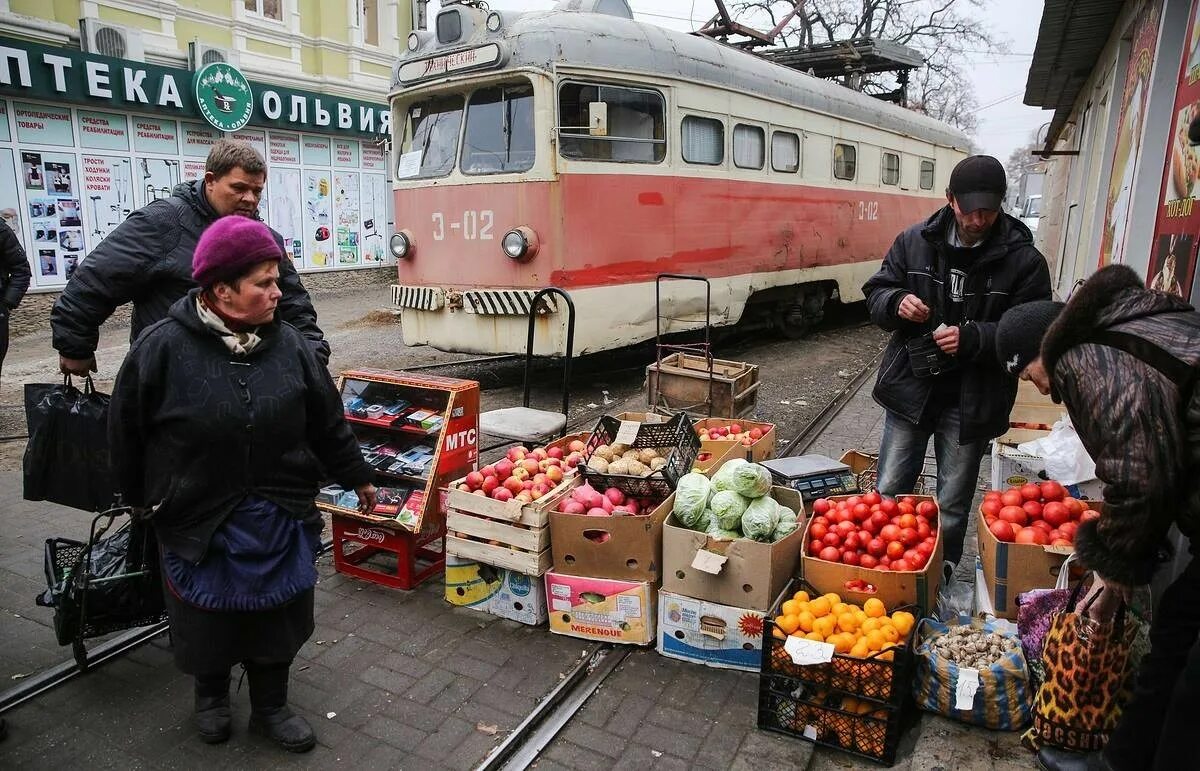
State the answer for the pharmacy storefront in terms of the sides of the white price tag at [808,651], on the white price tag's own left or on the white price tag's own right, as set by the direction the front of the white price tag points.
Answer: on the white price tag's own right

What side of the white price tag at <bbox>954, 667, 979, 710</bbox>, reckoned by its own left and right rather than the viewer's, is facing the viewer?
front

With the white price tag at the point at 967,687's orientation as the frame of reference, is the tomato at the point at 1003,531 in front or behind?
behind

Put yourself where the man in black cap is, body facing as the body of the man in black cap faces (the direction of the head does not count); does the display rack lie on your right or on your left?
on your right

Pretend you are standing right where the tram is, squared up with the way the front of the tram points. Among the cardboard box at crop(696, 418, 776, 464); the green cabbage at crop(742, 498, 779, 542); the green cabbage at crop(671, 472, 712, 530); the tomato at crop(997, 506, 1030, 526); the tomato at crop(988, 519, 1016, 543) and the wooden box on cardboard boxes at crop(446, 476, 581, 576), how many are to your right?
0

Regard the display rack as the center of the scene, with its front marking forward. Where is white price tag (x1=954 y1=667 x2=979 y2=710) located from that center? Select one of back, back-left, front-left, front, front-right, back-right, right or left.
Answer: left

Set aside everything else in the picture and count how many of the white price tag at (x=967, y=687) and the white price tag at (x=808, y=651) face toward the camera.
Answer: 2

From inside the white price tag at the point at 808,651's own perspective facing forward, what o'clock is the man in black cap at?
The man in black cap is roughly at 7 o'clock from the white price tag.

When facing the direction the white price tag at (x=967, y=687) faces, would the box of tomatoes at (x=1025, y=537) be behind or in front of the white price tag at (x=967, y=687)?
behind

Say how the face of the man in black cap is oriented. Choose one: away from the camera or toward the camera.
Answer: toward the camera

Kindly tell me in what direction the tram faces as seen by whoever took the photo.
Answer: facing the viewer and to the left of the viewer

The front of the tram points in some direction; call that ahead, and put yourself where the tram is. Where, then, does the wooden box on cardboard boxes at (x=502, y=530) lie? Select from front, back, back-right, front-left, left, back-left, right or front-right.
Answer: front-left

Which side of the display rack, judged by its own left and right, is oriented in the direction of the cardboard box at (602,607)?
left

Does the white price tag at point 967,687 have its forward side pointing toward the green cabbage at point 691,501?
no

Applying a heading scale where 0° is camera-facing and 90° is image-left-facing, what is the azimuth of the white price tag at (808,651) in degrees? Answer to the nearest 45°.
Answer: approximately 0°

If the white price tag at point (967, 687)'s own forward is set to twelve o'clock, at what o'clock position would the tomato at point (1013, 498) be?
The tomato is roughly at 6 o'clock from the white price tag.

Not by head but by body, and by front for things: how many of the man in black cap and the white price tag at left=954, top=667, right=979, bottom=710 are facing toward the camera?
2

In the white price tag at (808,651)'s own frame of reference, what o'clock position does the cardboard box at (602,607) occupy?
The cardboard box is roughly at 4 o'clock from the white price tag.
